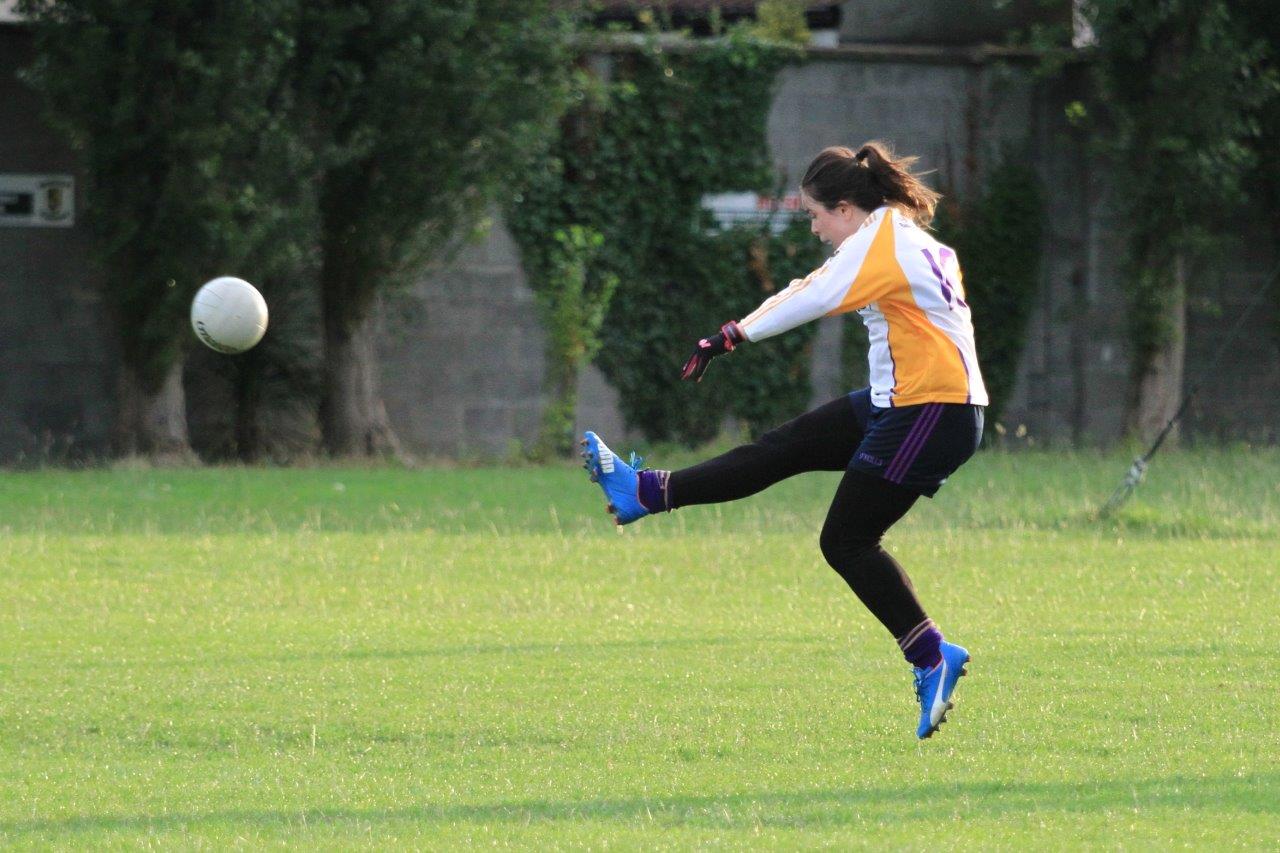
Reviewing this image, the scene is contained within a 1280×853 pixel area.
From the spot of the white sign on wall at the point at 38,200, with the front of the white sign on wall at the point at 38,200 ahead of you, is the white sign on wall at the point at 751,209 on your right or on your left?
on your left

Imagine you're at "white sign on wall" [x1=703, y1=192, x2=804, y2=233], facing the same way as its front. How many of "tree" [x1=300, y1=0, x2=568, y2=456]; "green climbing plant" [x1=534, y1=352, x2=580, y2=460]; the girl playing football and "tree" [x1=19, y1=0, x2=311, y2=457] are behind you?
0

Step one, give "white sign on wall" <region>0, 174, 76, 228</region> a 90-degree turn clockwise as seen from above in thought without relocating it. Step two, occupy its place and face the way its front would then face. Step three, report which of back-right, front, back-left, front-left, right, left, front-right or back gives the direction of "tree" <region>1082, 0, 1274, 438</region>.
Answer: back

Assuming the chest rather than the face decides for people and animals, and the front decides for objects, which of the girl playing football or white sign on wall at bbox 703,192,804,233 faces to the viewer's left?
the girl playing football

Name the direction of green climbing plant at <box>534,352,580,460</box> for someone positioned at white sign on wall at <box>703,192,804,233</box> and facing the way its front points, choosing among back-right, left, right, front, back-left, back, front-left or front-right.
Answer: front-right

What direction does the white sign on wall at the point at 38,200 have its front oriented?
toward the camera

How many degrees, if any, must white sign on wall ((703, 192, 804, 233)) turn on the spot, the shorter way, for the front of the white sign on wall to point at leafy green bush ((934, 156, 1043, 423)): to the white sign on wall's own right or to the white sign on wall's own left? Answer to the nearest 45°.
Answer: approximately 90° to the white sign on wall's own left

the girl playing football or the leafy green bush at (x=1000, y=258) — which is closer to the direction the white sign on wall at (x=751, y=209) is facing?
the girl playing football

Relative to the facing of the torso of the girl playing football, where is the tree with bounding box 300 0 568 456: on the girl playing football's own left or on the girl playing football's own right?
on the girl playing football's own right

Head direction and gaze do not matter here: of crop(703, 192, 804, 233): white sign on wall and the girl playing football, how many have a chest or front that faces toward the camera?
1

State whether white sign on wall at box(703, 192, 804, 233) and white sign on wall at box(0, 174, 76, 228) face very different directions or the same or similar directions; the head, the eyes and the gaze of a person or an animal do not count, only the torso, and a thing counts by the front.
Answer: same or similar directions

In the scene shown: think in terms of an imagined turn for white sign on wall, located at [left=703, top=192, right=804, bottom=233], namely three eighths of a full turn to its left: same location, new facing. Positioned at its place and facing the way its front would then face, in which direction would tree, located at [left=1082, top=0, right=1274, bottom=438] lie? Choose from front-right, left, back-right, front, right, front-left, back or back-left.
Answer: front-right

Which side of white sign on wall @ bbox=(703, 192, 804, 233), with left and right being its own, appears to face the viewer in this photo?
front

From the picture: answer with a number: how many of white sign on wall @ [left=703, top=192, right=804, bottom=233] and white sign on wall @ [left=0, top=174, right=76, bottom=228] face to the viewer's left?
0

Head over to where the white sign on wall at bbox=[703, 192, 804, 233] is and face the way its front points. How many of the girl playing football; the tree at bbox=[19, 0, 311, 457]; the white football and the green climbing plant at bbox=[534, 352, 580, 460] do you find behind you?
0

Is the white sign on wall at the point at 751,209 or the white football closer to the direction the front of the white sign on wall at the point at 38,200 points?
the white football

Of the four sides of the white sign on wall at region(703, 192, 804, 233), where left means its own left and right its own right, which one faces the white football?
front
